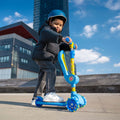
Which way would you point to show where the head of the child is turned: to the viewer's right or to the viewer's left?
to the viewer's right

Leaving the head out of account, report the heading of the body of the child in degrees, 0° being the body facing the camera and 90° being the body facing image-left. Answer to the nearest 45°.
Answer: approximately 270°

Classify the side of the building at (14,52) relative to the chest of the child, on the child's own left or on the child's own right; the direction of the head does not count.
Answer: on the child's own left
